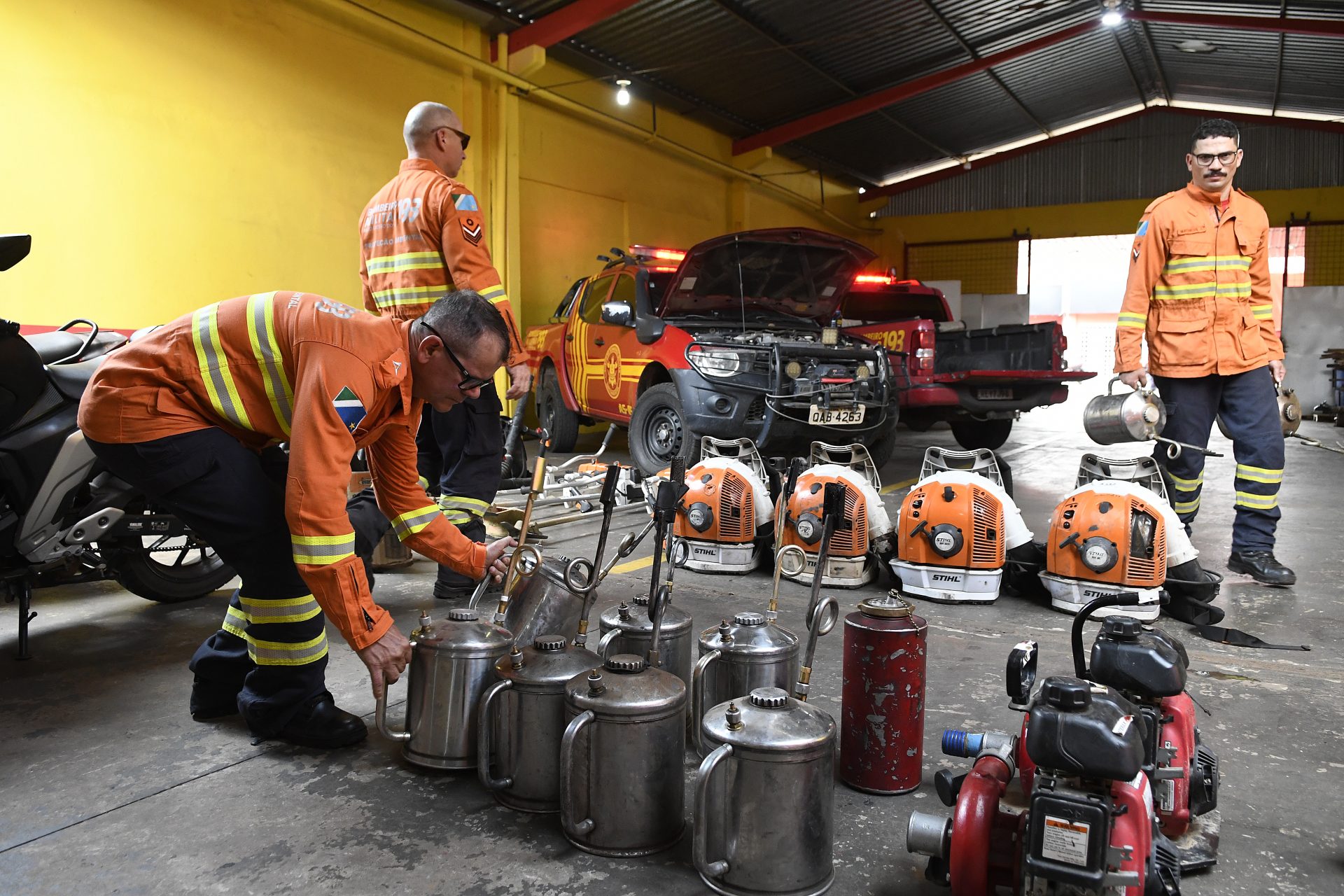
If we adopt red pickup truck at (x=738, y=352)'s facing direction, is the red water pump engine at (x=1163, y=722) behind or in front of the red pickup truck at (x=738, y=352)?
in front

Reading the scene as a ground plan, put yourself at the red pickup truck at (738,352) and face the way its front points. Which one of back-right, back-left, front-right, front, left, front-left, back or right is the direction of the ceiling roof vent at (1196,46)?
left

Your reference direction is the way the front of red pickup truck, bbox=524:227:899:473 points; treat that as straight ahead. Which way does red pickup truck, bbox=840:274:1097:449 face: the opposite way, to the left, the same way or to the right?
the opposite way

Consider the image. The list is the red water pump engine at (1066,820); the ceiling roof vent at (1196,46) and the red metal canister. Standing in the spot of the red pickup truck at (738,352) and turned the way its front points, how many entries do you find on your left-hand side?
1

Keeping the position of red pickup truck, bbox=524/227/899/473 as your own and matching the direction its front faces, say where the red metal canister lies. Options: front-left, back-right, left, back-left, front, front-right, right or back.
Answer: front-right

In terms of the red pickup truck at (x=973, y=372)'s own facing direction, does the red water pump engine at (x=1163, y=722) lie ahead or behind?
behind

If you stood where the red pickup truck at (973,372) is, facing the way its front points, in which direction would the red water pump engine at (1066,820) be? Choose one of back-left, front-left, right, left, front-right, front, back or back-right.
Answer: back-left

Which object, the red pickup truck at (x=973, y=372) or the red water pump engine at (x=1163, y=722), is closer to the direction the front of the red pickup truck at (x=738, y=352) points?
the red water pump engine

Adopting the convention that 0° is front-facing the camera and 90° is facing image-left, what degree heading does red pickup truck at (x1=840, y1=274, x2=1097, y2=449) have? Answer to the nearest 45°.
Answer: approximately 135°

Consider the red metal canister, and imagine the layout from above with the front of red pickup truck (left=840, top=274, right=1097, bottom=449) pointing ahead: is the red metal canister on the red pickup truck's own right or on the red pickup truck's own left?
on the red pickup truck's own left

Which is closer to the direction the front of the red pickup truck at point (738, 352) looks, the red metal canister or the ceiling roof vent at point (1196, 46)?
the red metal canister

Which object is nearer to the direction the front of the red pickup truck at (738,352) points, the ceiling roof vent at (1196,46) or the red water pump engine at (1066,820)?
the red water pump engine

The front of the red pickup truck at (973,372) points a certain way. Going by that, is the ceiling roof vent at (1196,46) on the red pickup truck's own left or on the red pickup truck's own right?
on the red pickup truck's own right

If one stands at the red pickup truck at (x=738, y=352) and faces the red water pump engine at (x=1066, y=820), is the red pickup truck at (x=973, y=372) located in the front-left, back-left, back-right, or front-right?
back-left

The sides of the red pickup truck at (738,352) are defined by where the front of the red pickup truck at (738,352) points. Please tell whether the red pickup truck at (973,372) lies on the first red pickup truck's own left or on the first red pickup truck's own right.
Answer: on the first red pickup truck's own left
